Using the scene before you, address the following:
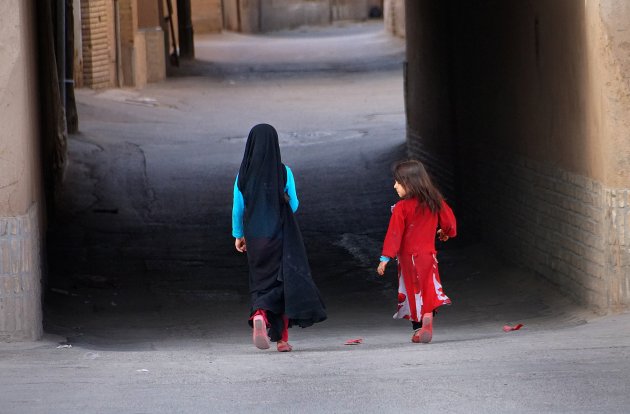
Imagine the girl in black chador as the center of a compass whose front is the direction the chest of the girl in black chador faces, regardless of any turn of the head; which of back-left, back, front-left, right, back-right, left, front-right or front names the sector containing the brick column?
left

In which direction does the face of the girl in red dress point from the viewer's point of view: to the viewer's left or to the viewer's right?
to the viewer's left

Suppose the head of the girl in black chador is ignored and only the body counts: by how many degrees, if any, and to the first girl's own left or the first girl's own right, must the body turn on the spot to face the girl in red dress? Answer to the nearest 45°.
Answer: approximately 90° to the first girl's own right

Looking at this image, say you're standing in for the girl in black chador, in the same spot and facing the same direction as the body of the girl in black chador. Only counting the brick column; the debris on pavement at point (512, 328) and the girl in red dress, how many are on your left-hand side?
1

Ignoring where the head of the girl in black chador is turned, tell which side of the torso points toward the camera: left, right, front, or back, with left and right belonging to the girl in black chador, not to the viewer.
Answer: back

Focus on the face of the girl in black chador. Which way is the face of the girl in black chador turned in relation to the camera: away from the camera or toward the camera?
away from the camera

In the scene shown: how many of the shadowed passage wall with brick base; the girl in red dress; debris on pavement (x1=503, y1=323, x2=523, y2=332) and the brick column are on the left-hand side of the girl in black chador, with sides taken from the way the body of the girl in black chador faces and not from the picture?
1

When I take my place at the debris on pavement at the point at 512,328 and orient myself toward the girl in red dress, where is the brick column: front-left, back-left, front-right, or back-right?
front-right

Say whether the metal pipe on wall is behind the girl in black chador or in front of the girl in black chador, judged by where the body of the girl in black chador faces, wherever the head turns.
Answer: in front

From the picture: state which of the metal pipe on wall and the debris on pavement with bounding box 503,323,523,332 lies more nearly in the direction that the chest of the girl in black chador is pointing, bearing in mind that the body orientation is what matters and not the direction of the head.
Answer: the metal pipe on wall
